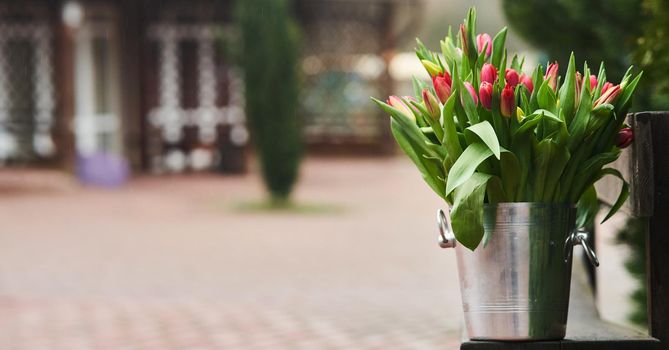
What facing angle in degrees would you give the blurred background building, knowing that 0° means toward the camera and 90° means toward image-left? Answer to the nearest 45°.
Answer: approximately 0°

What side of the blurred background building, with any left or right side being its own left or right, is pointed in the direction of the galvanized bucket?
front

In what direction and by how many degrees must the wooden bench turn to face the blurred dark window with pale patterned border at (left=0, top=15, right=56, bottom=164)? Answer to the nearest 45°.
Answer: approximately 45° to its right

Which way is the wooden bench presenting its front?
to the viewer's left

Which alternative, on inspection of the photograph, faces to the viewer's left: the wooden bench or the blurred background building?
the wooden bench

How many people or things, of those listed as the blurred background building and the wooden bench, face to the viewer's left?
1

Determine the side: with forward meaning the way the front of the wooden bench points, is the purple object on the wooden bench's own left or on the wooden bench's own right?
on the wooden bench's own right

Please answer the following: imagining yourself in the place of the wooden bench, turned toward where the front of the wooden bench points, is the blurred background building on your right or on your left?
on your right
